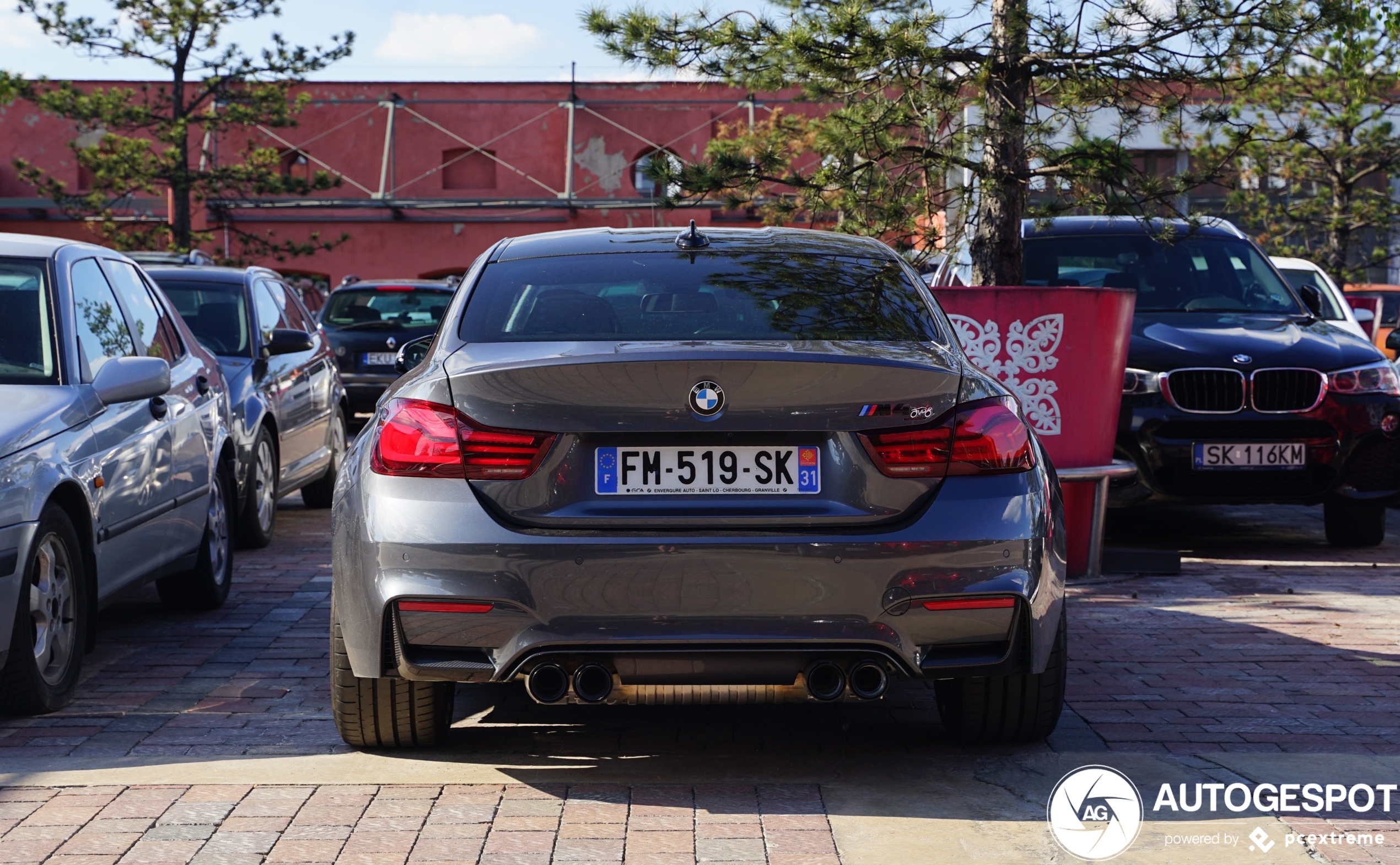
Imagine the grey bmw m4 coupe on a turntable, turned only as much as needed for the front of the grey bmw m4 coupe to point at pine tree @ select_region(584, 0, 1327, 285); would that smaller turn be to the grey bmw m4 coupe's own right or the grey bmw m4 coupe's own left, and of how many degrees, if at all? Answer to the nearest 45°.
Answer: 0° — it already faces it

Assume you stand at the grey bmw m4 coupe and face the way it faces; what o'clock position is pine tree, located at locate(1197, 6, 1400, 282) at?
The pine tree is roughly at 1 o'clock from the grey bmw m4 coupe.

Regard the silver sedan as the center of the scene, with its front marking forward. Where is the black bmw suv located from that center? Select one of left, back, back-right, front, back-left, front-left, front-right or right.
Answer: back-left

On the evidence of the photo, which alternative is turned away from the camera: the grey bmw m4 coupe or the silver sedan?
the grey bmw m4 coupe

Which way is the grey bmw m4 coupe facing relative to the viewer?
away from the camera

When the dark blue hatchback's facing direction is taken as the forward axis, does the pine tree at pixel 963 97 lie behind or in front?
behind

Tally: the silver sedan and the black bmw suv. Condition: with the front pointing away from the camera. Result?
0

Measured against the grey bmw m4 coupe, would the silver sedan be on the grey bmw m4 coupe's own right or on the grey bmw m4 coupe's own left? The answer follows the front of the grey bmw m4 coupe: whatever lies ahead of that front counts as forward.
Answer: on the grey bmw m4 coupe's own left
